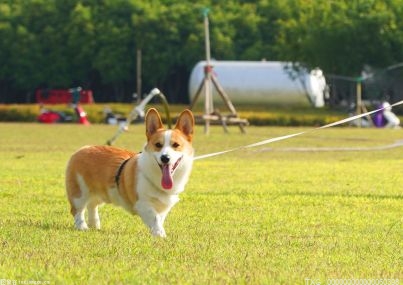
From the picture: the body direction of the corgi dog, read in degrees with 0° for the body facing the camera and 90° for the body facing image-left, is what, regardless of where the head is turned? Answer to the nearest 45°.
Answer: approximately 315°
